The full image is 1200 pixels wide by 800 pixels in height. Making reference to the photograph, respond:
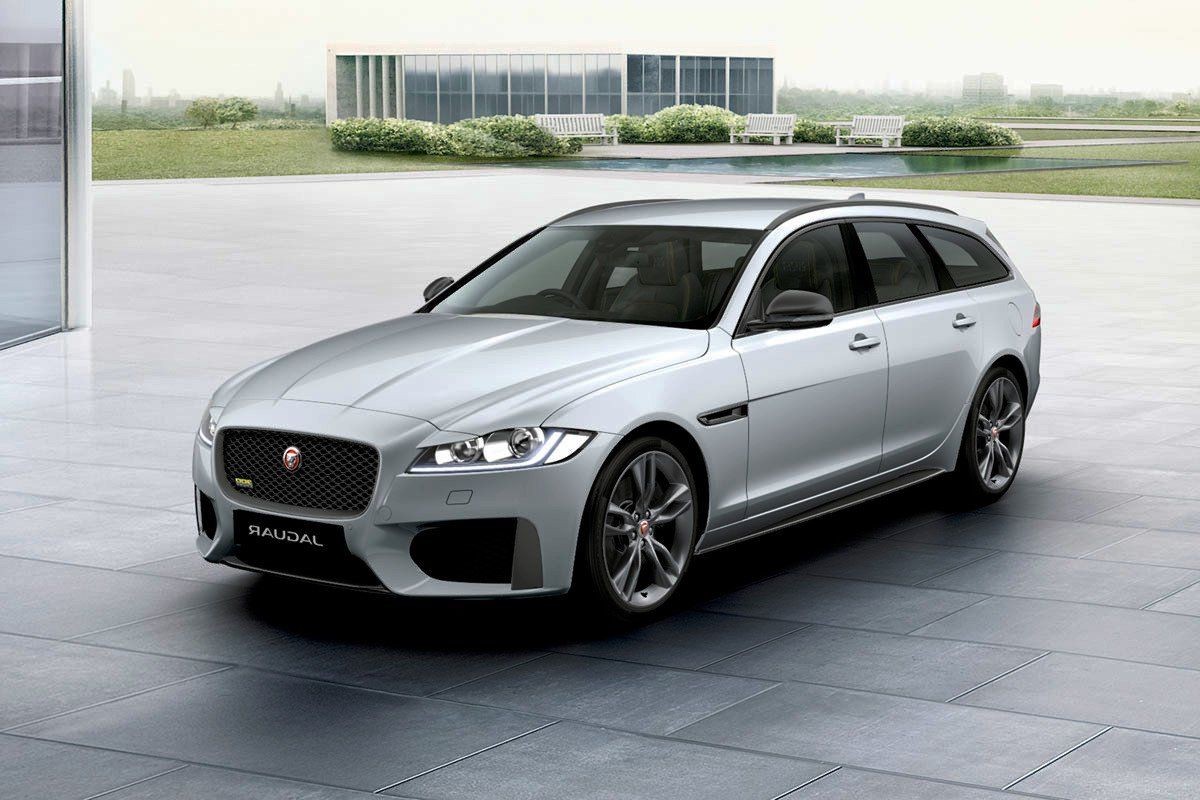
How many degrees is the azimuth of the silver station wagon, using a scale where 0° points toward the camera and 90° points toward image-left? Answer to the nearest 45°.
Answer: approximately 45°

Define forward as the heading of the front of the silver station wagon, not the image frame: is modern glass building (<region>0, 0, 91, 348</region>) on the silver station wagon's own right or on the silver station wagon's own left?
on the silver station wagon's own right
